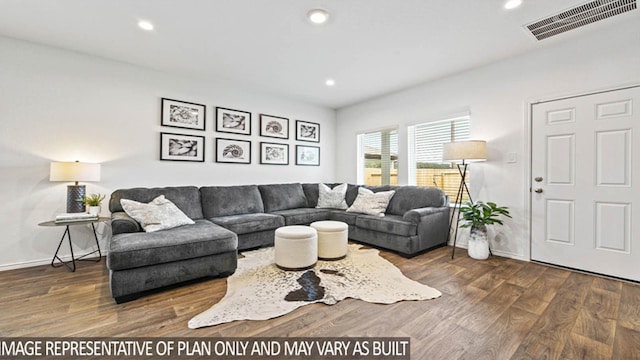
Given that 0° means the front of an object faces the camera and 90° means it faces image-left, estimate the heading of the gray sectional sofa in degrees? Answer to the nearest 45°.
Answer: approximately 315°

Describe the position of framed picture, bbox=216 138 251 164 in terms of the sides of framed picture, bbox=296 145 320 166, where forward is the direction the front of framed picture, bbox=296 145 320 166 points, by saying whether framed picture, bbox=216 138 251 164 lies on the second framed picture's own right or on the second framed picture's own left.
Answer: on the second framed picture's own right

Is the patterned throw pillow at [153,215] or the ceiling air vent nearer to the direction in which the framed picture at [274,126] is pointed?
the ceiling air vent
